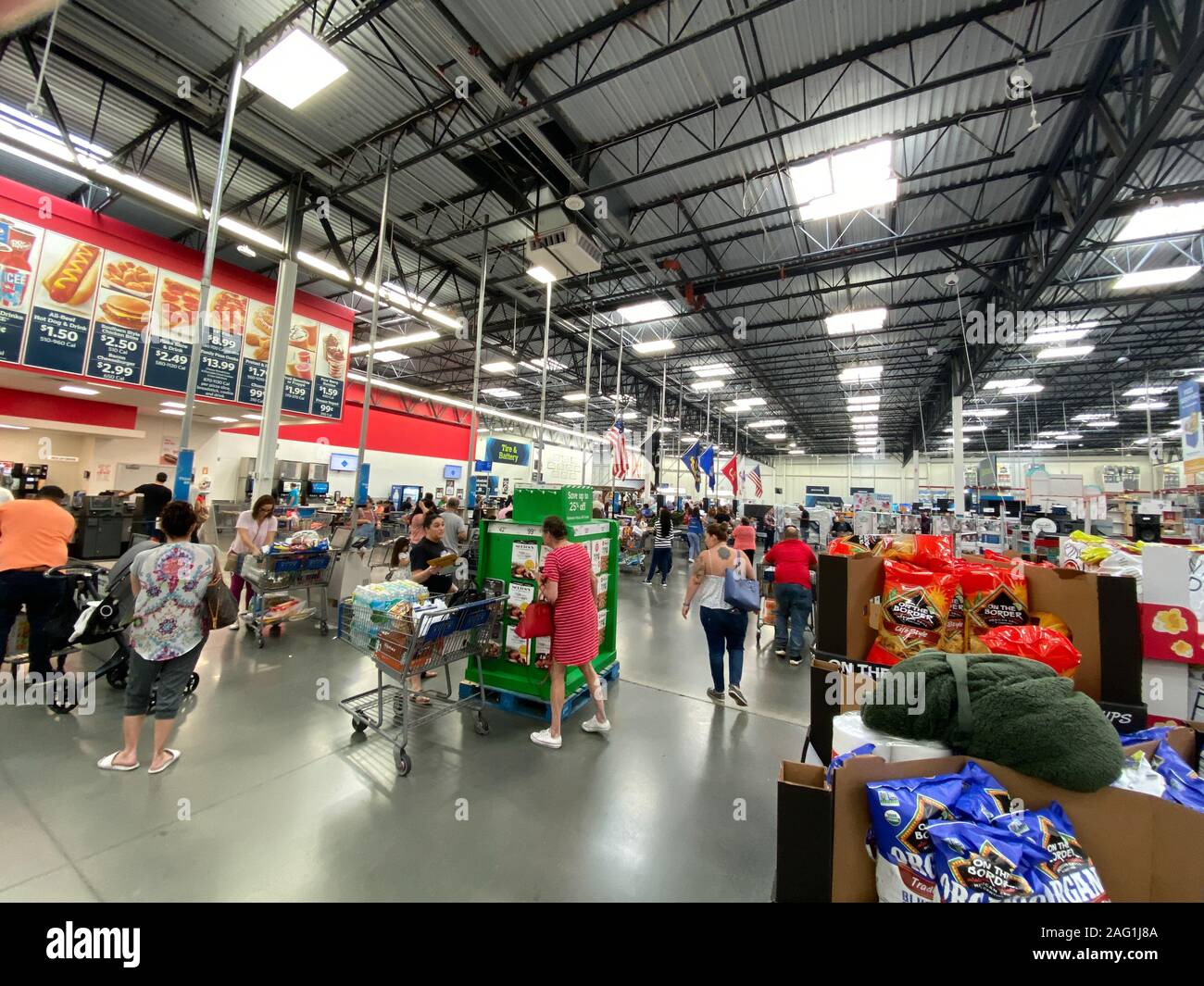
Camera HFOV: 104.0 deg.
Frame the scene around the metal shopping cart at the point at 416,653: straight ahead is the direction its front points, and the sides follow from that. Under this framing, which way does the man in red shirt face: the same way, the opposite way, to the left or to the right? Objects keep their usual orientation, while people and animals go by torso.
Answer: the opposite way

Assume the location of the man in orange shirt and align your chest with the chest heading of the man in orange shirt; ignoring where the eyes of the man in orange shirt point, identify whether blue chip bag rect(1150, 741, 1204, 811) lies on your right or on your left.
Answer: on your right

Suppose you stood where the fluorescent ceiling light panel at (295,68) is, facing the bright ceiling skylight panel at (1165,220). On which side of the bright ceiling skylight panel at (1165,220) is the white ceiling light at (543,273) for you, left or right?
left

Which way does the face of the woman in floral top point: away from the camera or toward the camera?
away from the camera

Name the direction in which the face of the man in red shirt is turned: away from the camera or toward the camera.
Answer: away from the camera

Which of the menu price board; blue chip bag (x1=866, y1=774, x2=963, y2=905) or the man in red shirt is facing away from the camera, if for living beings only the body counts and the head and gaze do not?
the man in red shirt

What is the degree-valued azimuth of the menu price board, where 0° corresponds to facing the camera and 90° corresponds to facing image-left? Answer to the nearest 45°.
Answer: approximately 315°

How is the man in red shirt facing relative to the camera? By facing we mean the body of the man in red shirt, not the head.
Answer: away from the camera

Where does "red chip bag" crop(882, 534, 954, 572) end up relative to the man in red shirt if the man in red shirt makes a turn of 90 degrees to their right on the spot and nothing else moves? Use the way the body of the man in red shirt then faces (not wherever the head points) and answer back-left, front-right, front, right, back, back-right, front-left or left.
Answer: right

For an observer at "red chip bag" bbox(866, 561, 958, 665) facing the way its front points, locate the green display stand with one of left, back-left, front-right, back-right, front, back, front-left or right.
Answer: right

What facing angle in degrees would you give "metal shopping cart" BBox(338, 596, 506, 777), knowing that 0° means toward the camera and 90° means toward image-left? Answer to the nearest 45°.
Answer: approximately 45°

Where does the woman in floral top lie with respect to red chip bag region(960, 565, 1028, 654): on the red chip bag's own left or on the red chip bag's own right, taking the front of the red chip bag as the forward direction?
on the red chip bag's own right

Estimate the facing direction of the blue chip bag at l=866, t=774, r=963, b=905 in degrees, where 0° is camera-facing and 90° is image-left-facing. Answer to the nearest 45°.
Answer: approximately 0°
